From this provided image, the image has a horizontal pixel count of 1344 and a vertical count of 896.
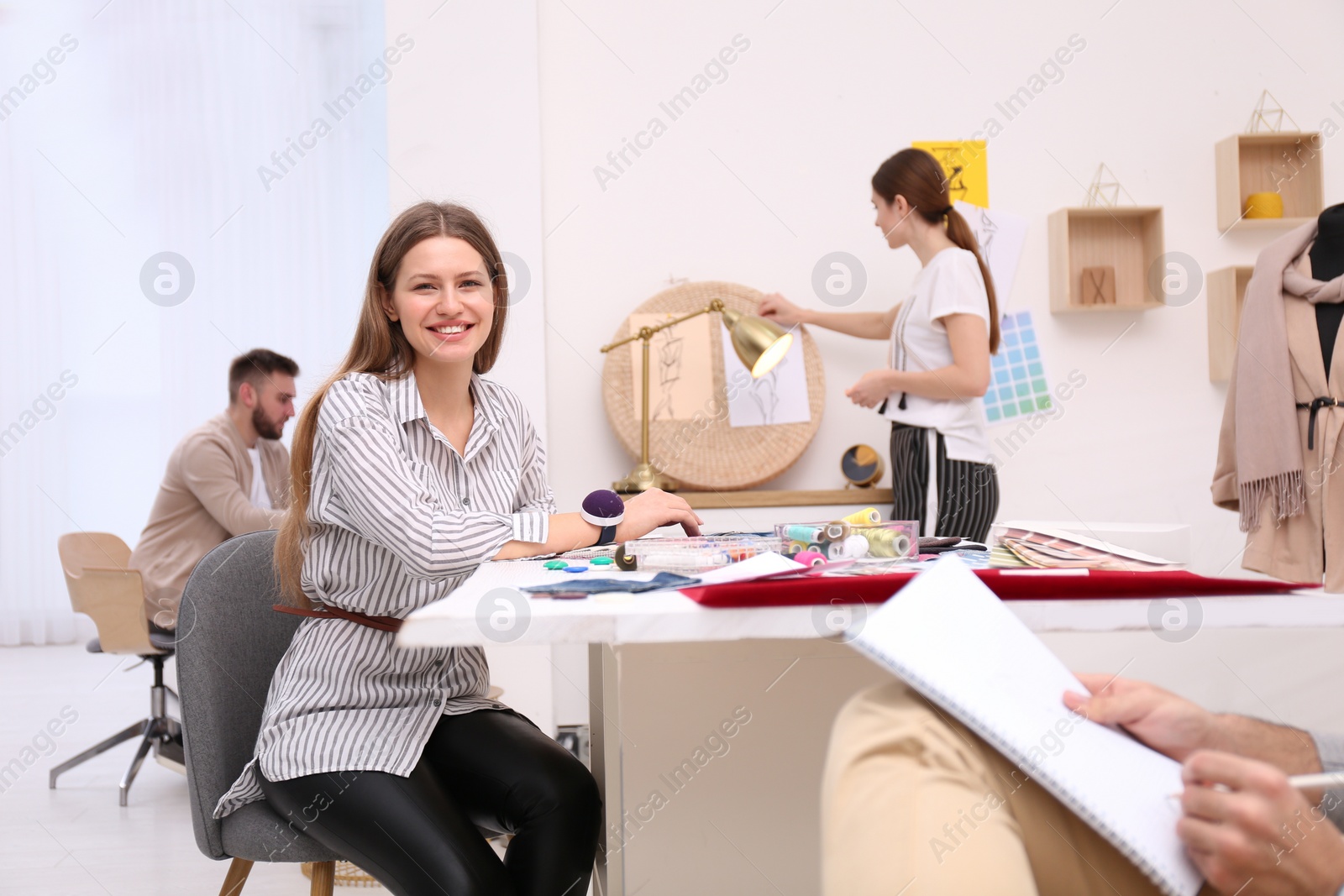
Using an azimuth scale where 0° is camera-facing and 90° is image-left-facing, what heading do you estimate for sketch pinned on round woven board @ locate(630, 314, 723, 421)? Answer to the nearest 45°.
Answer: approximately 0°

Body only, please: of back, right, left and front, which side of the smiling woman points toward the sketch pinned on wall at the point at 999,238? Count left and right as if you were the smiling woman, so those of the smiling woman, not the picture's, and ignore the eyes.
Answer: left

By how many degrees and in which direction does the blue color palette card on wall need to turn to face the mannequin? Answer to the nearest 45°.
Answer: approximately 45° to its left

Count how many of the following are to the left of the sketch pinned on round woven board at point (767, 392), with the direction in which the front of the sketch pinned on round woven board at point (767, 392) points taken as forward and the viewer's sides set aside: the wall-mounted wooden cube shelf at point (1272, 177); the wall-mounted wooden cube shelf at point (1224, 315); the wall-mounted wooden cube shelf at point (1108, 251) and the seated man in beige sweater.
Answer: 3

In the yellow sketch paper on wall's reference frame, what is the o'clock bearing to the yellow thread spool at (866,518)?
The yellow thread spool is roughly at 12 o'clock from the yellow sketch paper on wall.

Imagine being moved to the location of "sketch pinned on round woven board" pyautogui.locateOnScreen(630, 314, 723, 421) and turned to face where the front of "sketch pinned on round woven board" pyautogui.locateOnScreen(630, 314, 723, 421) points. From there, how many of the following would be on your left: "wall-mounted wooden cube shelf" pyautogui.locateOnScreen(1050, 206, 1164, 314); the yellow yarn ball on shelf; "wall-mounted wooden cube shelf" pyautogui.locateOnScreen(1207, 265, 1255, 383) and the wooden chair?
3

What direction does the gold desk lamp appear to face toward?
to the viewer's right

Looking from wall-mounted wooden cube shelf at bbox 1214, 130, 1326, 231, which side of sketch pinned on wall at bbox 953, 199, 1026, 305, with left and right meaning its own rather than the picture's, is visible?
left

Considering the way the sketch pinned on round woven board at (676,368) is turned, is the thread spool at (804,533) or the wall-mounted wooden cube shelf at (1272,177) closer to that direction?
the thread spool

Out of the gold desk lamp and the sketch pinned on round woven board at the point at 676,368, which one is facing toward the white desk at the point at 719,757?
the sketch pinned on round woven board

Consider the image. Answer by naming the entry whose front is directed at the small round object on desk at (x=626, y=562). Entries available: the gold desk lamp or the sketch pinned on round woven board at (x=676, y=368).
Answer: the sketch pinned on round woven board

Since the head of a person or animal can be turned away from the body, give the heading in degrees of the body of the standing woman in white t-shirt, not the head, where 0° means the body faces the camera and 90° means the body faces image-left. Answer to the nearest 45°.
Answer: approximately 90°

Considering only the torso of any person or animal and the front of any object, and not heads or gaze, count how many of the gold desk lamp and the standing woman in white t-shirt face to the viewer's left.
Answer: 1

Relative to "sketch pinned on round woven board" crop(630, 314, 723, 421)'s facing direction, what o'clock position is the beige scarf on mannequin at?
The beige scarf on mannequin is roughly at 10 o'clock from the sketch pinned on round woven board.
